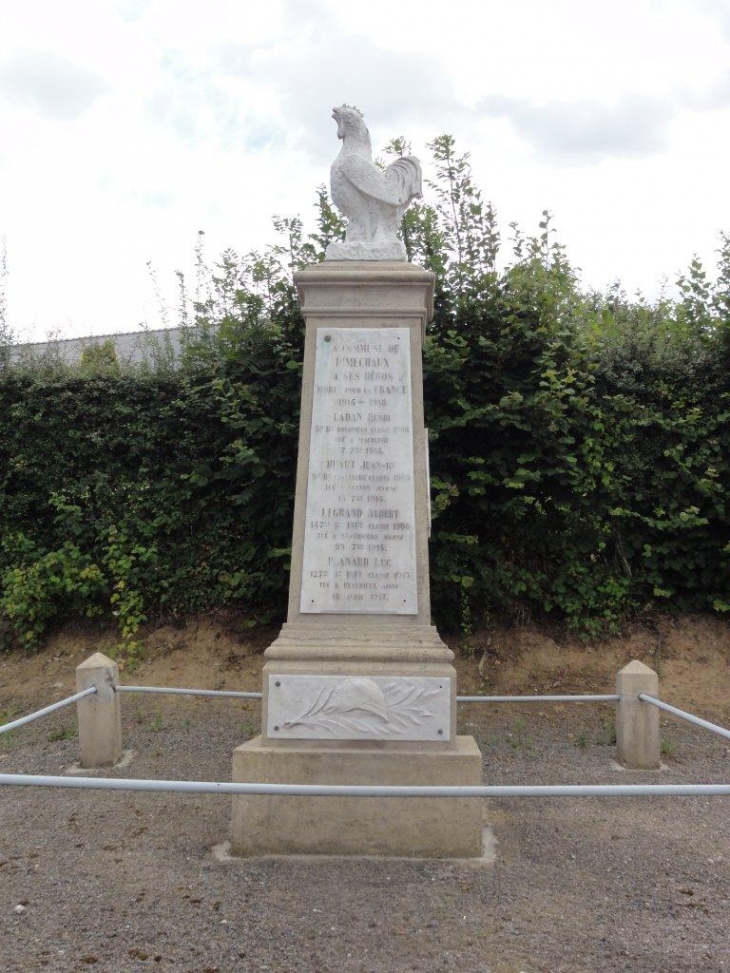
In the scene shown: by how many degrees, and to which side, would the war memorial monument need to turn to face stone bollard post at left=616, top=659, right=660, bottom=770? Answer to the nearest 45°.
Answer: approximately 135° to its left

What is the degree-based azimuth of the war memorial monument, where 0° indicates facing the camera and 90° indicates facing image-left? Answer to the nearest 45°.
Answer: approximately 0°

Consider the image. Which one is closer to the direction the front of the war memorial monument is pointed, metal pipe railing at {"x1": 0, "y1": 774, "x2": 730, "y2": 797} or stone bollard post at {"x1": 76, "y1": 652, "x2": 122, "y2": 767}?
the metal pipe railing

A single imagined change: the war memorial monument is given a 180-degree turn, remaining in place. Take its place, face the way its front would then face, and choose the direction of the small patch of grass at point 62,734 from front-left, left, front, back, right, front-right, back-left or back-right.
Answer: front-left

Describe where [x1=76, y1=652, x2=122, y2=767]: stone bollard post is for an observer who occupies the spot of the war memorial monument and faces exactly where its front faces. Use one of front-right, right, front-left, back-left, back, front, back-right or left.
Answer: back-right

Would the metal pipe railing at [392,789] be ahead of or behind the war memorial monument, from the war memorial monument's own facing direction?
ahead

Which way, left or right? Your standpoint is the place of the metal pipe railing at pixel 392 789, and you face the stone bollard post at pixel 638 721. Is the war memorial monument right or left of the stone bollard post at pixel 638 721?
left

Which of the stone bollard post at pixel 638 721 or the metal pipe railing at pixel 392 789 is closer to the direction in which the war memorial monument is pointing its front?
the metal pipe railing
